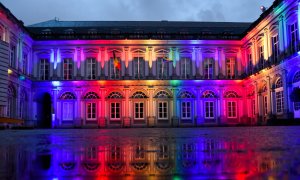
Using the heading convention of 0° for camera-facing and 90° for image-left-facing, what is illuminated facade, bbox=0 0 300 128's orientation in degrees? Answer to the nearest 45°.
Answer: approximately 0°
